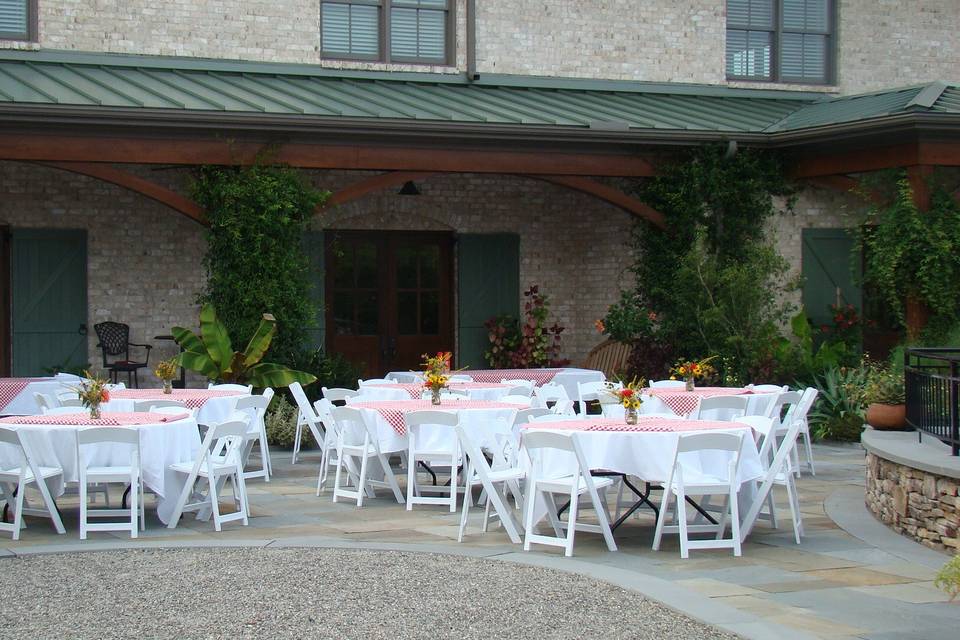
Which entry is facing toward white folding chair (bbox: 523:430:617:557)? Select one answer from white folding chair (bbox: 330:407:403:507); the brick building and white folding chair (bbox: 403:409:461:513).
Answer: the brick building

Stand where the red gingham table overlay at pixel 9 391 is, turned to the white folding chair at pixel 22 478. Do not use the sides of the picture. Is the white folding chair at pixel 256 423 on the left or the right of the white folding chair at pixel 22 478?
left

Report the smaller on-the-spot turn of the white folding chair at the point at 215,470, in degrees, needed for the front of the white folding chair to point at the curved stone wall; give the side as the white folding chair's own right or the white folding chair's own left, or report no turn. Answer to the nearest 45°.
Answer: approximately 135° to the white folding chair's own right

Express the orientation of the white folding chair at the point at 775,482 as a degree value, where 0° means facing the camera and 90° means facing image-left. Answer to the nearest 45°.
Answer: approximately 90°

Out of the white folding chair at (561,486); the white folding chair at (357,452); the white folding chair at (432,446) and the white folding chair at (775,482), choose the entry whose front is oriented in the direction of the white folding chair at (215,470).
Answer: the white folding chair at (775,482)

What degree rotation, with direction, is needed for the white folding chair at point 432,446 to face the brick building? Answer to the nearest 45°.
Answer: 0° — it already faces it

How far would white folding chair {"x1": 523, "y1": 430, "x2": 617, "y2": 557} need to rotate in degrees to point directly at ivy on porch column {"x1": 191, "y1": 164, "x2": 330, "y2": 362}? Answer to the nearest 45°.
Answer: approximately 90° to its left

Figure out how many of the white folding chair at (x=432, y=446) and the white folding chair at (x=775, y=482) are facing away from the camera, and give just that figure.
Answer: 1

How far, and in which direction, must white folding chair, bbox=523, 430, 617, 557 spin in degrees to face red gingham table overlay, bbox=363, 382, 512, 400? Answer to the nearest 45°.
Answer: approximately 45° to its left

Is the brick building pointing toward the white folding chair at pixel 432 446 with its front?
yes

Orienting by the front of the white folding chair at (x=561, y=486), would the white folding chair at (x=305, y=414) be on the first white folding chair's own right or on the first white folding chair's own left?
on the first white folding chair's own left
